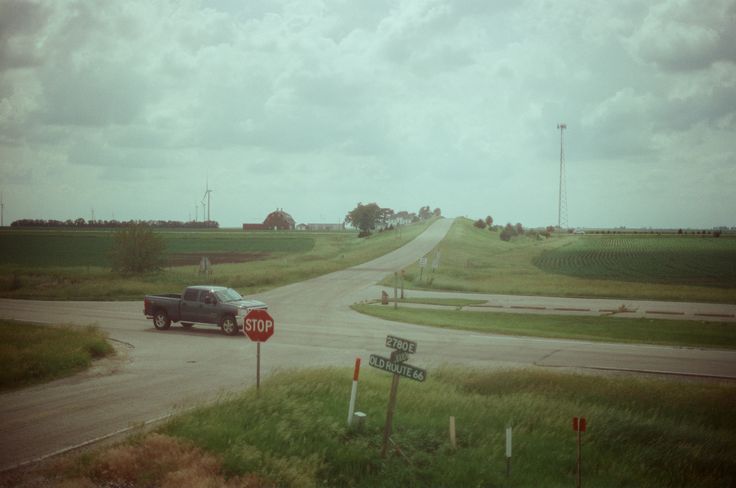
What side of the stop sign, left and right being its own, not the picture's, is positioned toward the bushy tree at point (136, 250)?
back

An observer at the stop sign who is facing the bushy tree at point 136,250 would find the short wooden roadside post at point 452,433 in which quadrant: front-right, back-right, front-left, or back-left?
back-right

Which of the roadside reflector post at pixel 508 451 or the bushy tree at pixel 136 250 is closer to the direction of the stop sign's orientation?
the roadside reflector post

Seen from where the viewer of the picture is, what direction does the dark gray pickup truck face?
facing the viewer and to the right of the viewer

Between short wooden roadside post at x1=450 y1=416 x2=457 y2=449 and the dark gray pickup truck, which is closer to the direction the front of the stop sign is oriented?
the short wooden roadside post

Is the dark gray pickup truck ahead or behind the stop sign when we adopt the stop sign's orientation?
behind

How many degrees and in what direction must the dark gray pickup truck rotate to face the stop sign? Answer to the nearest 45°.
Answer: approximately 45° to its right

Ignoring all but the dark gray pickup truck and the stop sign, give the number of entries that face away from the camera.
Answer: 0

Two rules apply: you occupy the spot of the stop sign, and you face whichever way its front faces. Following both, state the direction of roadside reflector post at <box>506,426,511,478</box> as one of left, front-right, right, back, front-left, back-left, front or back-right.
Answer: front-left

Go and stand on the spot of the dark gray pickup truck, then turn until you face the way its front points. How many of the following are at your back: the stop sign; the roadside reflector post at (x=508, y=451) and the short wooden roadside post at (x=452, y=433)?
0

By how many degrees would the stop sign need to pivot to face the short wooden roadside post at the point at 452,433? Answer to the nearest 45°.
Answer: approximately 45° to its left

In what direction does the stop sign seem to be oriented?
toward the camera

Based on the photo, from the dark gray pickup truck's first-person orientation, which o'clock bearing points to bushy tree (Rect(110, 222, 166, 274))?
The bushy tree is roughly at 7 o'clock from the dark gray pickup truck.
